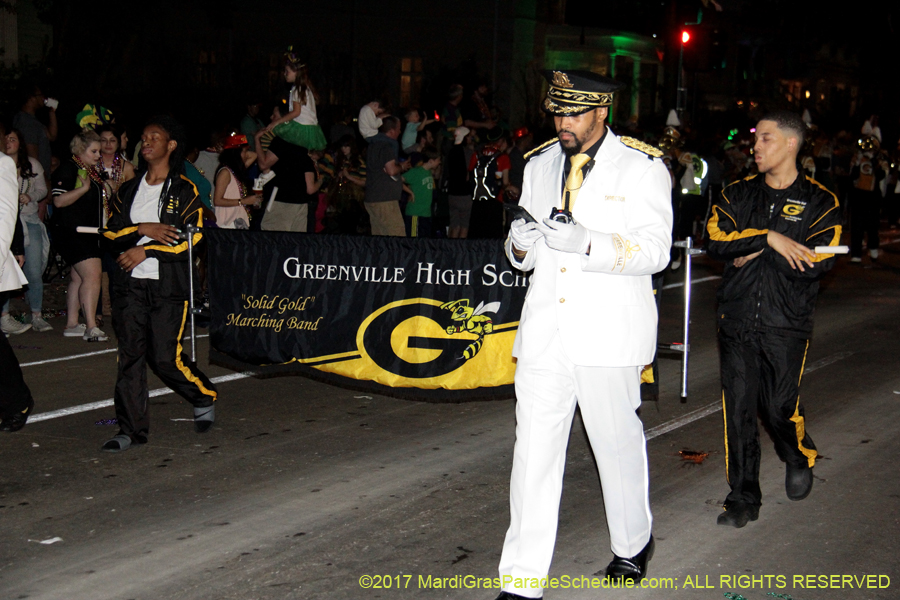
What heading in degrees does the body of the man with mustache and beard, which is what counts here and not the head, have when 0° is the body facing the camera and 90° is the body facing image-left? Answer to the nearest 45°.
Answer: approximately 45°

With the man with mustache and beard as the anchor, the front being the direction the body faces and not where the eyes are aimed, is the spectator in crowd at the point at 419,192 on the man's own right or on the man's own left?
on the man's own right

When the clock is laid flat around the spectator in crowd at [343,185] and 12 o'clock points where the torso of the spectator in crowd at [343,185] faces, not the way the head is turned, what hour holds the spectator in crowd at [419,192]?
the spectator in crowd at [419,192] is roughly at 10 o'clock from the spectator in crowd at [343,185].

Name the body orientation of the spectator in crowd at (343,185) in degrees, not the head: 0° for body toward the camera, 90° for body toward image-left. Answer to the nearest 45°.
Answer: approximately 0°

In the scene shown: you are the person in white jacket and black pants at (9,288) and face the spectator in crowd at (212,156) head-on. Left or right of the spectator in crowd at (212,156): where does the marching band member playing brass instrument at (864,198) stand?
right

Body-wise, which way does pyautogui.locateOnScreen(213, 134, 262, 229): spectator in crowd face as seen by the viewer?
to the viewer's right

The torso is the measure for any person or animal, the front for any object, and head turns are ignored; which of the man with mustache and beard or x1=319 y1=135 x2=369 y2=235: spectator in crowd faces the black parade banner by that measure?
the spectator in crowd

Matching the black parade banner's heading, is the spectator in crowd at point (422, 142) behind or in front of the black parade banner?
behind

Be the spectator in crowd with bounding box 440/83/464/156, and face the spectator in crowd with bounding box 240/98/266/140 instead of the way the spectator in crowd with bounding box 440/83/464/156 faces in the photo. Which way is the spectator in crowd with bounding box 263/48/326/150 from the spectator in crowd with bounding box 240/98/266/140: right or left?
left

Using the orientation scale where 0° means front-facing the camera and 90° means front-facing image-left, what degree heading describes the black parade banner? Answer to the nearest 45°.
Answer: approximately 0°
